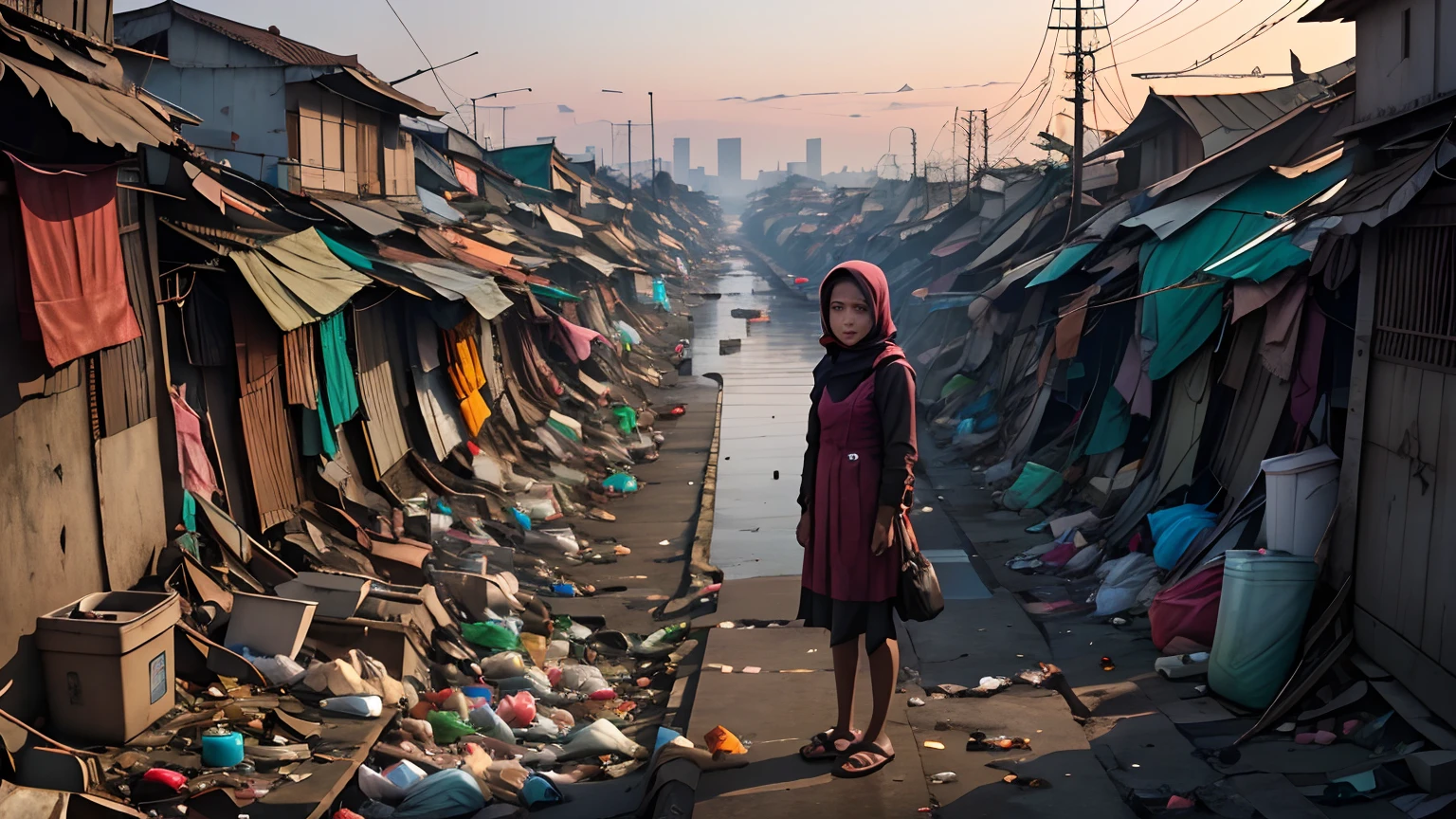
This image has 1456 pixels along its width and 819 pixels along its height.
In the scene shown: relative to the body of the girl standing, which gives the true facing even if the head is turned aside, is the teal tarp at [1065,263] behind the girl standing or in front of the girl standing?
behind

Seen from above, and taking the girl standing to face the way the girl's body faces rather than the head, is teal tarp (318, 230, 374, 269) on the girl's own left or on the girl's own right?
on the girl's own right

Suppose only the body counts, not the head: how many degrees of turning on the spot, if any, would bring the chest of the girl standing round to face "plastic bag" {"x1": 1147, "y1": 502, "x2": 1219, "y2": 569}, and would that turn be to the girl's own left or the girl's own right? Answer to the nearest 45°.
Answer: approximately 180°

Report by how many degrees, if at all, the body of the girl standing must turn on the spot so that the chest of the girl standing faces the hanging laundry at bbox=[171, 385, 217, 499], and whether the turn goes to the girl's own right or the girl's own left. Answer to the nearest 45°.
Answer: approximately 90° to the girl's own right

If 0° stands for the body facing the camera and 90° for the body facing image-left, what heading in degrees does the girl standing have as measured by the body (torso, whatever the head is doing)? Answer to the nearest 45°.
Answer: approximately 45°

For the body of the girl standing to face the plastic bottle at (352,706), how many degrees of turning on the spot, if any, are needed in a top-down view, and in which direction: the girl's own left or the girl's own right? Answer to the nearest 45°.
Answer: approximately 45° to the girl's own right

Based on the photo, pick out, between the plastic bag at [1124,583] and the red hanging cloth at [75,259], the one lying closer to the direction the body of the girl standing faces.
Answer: the red hanging cloth

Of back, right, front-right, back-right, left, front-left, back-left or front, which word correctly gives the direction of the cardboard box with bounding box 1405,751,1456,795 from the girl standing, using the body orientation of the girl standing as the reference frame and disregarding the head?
back-left

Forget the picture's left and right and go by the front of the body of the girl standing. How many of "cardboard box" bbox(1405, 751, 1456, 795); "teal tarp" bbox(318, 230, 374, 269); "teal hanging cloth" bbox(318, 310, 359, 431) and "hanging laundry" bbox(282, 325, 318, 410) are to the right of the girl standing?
3

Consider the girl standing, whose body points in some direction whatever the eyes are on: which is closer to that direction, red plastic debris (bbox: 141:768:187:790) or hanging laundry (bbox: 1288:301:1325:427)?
the red plastic debris

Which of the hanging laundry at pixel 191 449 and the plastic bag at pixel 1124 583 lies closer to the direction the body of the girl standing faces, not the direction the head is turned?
the hanging laundry

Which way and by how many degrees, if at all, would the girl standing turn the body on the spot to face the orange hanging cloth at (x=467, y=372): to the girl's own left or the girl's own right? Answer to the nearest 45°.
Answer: approximately 90° to the girl's own right

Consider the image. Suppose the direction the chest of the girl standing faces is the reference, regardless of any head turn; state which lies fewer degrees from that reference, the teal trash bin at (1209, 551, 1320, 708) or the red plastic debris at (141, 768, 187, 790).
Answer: the red plastic debris

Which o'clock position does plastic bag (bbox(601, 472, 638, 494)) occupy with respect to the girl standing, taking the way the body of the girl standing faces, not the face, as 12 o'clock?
The plastic bag is roughly at 4 o'clock from the girl standing.
